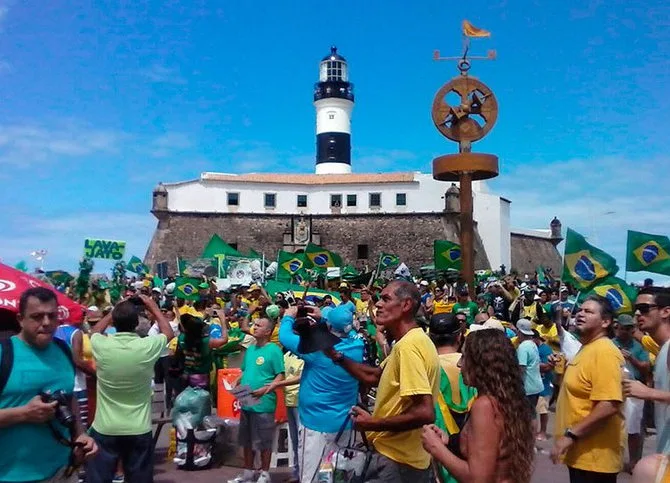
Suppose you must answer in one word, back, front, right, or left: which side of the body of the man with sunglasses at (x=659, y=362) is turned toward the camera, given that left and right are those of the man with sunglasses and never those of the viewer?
left

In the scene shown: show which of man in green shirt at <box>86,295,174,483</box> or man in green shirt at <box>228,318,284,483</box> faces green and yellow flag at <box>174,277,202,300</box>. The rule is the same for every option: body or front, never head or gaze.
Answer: man in green shirt at <box>86,295,174,483</box>

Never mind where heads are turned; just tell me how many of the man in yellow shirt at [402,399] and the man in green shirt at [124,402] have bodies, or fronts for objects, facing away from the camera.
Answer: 1

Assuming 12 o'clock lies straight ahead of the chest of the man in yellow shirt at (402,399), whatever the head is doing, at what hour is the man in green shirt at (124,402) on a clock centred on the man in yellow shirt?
The man in green shirt is roughly at 1 o'clock from the man in yellow shirt.

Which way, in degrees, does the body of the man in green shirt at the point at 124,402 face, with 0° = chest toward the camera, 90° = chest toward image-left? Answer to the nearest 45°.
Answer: approximately 180°

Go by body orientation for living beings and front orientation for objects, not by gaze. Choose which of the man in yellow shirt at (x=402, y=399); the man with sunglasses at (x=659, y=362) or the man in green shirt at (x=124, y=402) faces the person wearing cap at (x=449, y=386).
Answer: the man with sunglasses

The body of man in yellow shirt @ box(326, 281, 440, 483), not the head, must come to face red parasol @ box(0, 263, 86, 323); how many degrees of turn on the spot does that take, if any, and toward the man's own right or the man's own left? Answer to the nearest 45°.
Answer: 0° — they already face it

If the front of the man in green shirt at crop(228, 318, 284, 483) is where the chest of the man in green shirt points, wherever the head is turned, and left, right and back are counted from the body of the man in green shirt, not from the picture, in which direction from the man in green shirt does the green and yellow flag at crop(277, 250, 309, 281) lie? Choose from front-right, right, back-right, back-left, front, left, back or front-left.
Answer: back-right

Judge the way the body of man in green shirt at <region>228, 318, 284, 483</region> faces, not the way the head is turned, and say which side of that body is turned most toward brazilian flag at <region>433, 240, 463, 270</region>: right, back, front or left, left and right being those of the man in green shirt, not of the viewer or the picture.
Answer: back

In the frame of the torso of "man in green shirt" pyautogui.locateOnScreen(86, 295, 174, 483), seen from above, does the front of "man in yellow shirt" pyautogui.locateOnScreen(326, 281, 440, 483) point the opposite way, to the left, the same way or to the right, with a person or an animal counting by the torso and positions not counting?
to the left

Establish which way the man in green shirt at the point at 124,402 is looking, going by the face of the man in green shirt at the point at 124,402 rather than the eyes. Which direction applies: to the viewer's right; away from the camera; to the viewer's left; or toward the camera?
away from the camera

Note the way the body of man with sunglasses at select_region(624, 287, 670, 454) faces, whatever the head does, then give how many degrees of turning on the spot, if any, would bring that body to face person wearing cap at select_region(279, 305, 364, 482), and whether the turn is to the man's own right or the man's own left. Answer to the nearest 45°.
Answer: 0° — they already face them

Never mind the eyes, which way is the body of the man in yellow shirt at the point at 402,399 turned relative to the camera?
to the viewer's left

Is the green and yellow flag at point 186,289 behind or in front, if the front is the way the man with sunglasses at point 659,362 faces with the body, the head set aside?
in front
